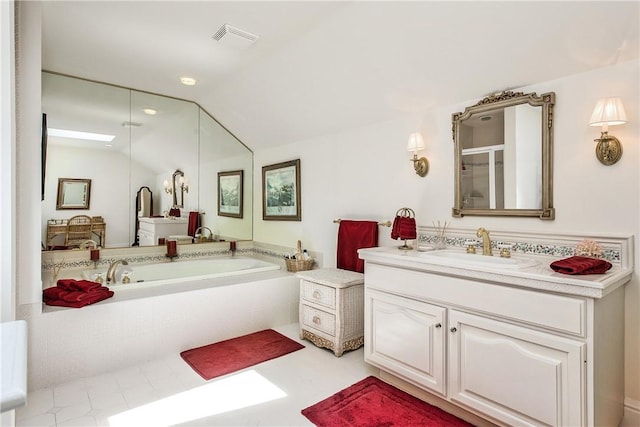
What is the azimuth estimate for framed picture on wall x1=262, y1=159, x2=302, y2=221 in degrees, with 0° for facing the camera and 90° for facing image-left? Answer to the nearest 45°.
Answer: approximately 45°

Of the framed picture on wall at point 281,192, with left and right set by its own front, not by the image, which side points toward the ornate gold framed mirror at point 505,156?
left

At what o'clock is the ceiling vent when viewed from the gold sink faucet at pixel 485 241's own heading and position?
The ceiling vent is roughly at 1 o'clock from the gold sink faucet.

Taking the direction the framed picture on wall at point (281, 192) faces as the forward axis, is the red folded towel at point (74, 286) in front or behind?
in front

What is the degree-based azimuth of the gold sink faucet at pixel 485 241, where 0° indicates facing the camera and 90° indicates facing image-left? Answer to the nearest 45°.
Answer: approximately 45°

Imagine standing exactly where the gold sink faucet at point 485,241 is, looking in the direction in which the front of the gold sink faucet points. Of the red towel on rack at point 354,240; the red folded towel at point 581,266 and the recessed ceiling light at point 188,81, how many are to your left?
1

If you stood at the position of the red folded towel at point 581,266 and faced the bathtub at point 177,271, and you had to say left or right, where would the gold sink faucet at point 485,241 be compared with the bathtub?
right

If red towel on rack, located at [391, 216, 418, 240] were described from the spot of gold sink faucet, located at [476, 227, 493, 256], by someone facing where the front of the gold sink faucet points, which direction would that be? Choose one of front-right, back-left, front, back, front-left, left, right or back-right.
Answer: front-right

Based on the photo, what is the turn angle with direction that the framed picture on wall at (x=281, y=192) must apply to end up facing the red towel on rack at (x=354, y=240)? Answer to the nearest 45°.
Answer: approximately 90° to its left

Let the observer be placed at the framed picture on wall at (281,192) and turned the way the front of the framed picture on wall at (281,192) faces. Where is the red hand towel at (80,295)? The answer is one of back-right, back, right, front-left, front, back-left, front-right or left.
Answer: front
